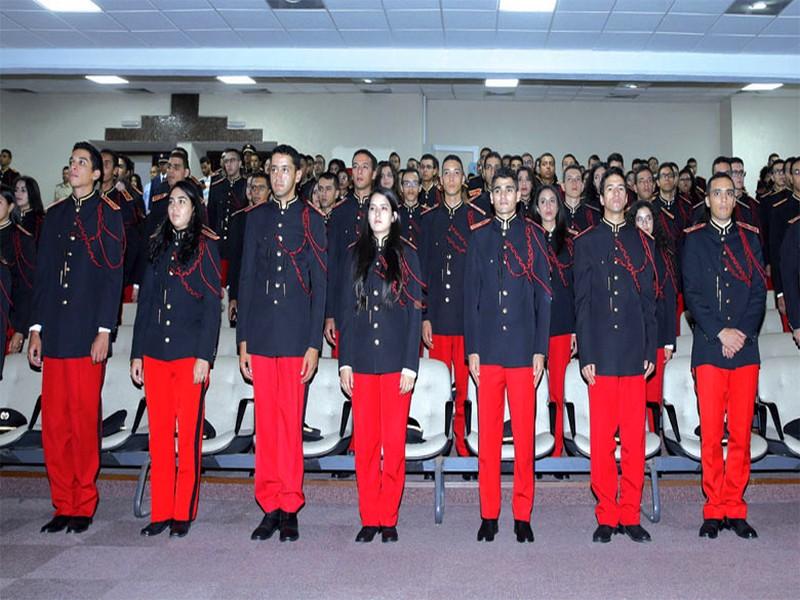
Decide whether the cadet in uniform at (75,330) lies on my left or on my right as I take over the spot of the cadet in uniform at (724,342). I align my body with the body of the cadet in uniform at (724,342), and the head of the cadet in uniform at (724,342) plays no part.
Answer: on my right

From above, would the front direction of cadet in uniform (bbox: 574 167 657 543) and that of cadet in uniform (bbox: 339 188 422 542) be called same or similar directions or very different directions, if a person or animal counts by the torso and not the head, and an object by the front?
same or similar directions

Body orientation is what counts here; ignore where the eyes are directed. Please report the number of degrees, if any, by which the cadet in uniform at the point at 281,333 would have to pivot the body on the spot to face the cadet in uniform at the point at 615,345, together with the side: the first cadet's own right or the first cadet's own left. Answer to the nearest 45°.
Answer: approximately 90° to the first cadet's own left

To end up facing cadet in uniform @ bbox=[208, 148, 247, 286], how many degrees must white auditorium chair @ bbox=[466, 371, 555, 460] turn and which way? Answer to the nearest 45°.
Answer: approximately 135° to its right

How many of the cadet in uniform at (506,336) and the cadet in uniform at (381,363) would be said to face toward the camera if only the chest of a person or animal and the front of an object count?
2

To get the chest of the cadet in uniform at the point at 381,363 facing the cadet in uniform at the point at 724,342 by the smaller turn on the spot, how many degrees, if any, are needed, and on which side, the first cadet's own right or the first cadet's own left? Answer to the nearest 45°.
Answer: approximately 90° to the first cadet's own left

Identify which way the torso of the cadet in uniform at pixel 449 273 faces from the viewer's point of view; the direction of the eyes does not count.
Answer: toward the camera

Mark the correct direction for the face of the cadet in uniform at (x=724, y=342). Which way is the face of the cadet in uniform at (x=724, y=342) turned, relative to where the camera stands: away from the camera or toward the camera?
toward the camera

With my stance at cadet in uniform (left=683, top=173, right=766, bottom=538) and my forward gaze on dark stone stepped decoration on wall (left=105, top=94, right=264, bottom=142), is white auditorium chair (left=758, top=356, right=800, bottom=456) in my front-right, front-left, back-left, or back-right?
front-right

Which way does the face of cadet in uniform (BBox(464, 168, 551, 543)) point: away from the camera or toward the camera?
toward the camera

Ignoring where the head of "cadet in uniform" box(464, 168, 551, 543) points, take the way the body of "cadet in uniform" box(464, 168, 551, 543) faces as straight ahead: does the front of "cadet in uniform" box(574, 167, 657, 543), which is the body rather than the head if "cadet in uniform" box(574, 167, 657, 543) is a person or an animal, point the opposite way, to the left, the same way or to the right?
the same way

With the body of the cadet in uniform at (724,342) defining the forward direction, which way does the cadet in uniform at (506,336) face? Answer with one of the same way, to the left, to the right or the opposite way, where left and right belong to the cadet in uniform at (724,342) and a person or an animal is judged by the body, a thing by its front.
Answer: the same way

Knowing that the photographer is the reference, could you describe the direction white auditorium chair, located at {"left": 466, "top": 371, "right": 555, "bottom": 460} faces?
facing the viewer

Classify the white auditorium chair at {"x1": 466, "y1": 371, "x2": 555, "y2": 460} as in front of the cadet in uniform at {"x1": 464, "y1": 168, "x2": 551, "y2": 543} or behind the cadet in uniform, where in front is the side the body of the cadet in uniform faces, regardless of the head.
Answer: behind

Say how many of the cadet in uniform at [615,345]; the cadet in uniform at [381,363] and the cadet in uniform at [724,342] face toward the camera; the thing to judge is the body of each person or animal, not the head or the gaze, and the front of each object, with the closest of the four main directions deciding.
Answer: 3

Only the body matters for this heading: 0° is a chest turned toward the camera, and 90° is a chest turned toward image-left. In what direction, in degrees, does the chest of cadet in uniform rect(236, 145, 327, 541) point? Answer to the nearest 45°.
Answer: approximately 0°
